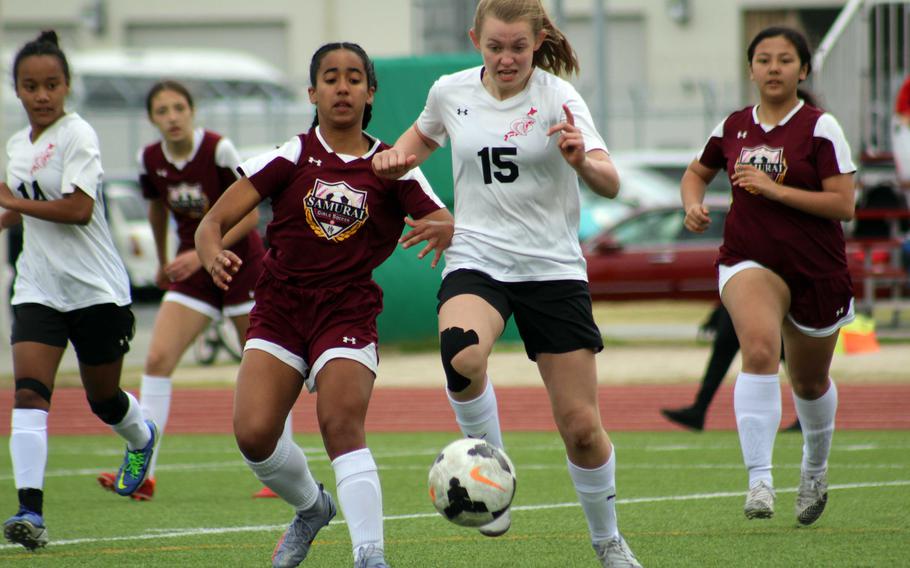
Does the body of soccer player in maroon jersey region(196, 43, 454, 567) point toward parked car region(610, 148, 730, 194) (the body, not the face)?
no

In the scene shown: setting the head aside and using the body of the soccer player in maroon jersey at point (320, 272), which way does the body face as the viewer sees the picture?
toward the camera

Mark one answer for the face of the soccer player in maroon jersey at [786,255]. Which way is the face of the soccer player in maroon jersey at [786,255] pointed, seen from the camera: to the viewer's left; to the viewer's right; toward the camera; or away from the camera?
toward the camera

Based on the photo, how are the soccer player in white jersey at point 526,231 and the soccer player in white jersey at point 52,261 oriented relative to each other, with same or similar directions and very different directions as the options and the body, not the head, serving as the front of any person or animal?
same or similar directions

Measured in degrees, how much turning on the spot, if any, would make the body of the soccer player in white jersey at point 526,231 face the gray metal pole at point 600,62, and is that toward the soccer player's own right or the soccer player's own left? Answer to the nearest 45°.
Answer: approximately 180°

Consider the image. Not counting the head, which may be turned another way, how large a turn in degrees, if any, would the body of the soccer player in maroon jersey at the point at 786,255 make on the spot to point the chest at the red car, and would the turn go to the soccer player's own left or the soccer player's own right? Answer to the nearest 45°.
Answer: approximately 135° to the soccer player's own right

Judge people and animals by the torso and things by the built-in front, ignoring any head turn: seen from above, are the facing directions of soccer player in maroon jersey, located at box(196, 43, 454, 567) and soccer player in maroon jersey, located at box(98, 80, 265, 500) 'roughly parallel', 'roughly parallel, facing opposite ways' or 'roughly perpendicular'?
roughly parallel

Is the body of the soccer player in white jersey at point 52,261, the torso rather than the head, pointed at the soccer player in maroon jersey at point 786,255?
no

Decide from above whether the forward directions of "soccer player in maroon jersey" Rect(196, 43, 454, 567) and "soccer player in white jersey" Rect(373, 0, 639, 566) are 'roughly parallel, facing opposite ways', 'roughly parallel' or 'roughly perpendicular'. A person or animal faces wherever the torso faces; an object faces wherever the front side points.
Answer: roughly parallel

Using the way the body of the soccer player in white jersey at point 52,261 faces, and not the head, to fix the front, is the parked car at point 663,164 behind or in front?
behind

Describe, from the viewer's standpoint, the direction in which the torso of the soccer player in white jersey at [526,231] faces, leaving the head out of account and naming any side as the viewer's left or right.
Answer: facing the viewer

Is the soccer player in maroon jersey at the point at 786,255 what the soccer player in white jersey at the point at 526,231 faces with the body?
no

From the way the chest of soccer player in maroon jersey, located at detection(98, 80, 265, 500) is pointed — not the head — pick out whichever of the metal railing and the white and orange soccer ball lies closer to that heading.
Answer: the white and orange soccer ball

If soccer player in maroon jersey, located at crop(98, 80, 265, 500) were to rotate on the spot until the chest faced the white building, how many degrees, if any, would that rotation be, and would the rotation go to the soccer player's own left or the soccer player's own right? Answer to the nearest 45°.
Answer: approximately 180°

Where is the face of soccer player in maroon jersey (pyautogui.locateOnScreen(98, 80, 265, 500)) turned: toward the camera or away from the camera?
toward the camera

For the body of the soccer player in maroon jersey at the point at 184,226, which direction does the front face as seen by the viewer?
toward the camera
